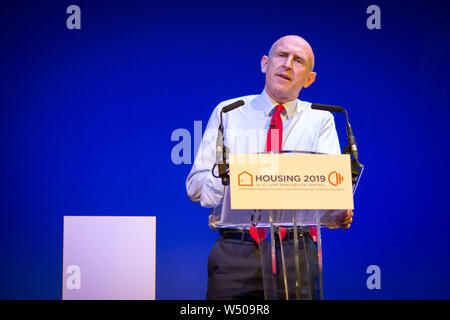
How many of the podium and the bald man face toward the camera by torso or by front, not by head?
2

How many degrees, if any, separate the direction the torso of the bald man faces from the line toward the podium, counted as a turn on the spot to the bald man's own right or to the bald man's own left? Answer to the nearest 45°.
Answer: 0° — they already face it

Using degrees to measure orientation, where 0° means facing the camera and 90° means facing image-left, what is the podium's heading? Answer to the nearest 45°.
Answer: approximately 0°

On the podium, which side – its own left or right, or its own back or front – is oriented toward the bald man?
back
